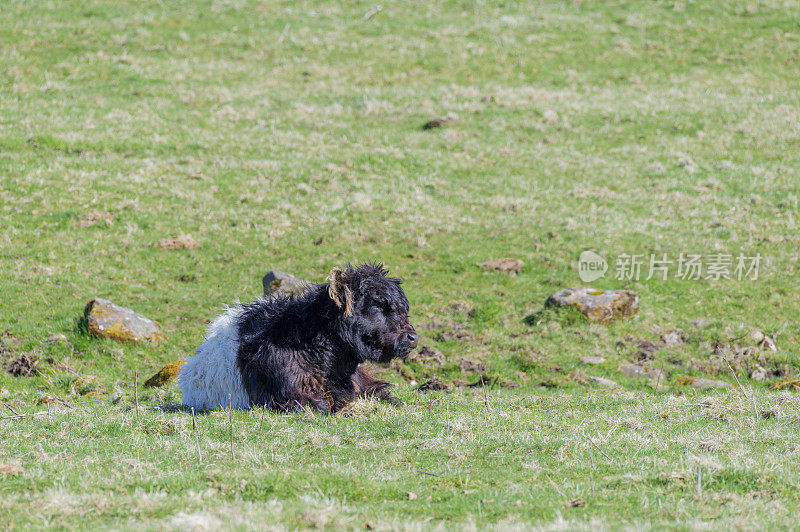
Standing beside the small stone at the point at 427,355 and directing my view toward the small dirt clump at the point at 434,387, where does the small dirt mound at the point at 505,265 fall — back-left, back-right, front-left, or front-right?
back-left

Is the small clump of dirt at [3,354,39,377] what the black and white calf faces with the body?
no

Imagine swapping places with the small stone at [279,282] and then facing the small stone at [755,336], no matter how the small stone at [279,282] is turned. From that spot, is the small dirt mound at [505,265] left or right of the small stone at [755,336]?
left

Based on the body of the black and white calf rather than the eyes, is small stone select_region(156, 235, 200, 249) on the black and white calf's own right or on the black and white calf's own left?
on the black and white calf's own left

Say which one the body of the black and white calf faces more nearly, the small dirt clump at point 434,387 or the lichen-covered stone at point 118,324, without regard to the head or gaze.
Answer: the small dirt clump

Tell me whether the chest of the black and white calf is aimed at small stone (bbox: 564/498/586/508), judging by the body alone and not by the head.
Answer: no

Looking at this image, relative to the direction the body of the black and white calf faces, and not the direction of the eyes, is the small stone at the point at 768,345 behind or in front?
in front

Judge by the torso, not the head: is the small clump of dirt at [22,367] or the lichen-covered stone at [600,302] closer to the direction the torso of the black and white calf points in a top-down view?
the lichen-covered stone

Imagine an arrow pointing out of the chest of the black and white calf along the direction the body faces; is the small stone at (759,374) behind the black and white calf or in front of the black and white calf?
in front

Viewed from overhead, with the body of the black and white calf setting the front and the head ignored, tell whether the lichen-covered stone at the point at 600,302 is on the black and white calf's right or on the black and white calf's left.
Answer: on the black and white calf's left

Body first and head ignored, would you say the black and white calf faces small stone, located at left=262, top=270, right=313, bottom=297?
no

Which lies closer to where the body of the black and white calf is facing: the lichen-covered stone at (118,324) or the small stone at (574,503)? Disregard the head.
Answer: the small stone

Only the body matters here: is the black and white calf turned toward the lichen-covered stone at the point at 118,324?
no

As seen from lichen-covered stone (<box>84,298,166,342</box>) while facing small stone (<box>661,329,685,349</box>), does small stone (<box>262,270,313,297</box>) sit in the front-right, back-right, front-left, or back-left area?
front-left

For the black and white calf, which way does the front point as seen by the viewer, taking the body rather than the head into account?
to the viewer's right
